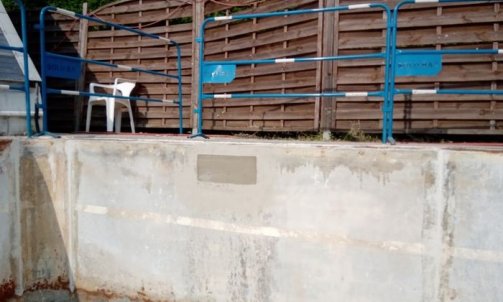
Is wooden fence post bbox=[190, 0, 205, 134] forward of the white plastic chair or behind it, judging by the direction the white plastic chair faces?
behind

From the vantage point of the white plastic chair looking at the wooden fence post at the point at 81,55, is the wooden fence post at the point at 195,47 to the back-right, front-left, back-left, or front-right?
back-right
